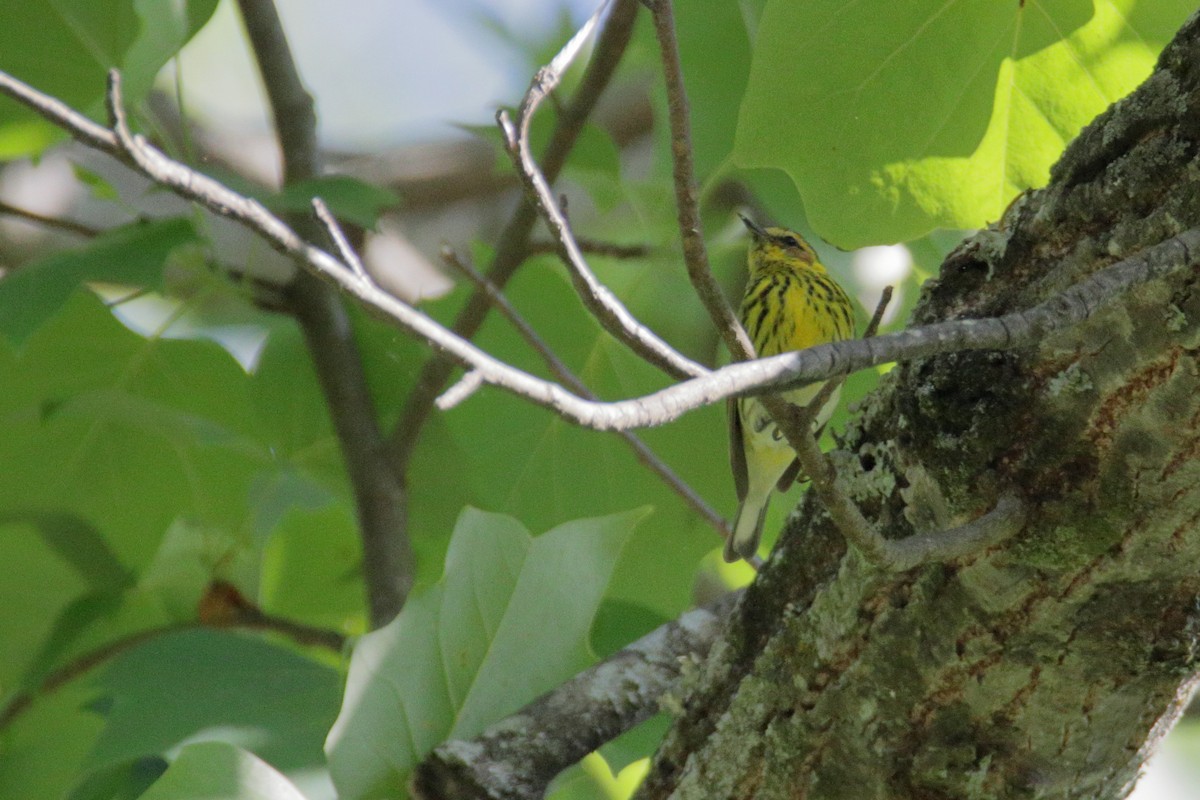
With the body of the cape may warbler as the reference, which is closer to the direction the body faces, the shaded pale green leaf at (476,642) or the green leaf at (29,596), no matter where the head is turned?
the shaded pale green leaf

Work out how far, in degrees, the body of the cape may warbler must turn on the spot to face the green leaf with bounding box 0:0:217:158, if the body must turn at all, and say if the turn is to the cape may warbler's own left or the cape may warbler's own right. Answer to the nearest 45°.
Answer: approximately 45° to the cape may warbler's own right

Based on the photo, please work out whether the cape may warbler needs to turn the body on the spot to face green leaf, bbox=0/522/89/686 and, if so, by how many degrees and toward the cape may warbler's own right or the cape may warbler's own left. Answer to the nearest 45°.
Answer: approximately 45° to the cape may warbler's own right

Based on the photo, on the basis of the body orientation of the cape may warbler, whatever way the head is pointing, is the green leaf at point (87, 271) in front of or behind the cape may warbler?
in front

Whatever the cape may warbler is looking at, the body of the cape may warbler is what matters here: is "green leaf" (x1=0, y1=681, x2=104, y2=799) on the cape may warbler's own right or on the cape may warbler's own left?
on the cape may warbler's own right

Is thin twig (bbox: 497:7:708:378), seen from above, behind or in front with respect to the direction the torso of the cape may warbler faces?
in front

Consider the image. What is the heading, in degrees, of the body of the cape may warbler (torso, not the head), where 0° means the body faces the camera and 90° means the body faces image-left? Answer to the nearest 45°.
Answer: approximately 0°
